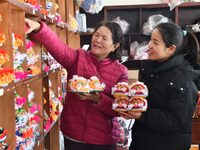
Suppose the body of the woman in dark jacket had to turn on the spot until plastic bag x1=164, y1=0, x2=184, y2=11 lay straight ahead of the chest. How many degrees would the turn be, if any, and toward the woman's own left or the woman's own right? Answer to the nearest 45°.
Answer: approximately 90° to the woman's own right

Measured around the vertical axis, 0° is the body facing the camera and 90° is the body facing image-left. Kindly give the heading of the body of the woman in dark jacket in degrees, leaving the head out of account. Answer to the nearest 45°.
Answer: approximately 90°

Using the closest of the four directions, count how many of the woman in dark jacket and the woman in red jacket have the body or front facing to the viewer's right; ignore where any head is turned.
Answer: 0

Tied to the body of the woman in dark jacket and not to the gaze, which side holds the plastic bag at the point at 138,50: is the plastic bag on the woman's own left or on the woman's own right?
on the woman's own right

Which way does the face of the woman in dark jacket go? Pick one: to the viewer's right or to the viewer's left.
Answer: to the viewer's left

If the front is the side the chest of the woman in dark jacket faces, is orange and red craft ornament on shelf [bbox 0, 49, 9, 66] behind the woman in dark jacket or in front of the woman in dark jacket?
in front

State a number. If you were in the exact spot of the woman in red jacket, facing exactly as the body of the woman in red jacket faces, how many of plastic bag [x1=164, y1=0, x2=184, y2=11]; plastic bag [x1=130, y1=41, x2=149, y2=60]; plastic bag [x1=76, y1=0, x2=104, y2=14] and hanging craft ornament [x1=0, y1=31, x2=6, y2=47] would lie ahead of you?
1

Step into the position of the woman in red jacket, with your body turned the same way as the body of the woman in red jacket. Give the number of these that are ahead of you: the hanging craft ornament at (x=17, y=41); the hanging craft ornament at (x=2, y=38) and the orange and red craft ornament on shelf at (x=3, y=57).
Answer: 3

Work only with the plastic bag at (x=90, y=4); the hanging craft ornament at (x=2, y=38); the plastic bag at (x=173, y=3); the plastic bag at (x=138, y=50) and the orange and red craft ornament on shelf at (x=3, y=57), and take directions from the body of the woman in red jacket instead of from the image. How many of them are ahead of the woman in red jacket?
2

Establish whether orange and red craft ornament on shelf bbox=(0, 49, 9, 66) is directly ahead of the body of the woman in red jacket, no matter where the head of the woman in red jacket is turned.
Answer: yes

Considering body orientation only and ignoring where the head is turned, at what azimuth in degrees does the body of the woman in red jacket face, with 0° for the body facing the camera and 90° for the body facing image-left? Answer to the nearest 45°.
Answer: approximately 45°

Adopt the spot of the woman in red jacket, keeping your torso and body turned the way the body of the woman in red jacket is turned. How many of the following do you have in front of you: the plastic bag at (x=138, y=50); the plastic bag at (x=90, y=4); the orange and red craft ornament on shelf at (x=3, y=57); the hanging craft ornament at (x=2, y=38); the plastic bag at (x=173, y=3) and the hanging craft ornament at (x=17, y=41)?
3

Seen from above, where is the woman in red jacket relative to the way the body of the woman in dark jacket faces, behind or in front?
in front
